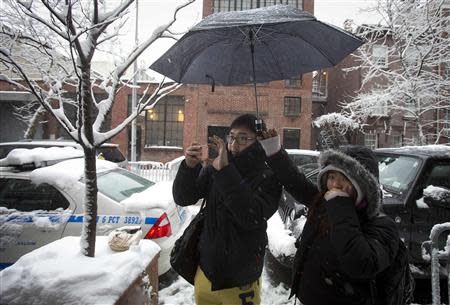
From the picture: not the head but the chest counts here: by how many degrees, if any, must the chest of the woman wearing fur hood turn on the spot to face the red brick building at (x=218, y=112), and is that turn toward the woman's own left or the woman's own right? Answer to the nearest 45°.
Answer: approximately 135° to the woman's own right

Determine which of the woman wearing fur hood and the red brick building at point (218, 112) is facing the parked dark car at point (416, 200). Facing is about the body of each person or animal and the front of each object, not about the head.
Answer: the red brick building

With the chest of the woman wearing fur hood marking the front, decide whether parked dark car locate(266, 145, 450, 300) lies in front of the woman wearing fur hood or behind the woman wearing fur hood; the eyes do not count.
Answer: behind

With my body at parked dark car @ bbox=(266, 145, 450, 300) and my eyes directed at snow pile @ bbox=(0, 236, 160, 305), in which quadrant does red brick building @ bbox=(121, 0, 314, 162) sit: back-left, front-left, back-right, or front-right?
back-right

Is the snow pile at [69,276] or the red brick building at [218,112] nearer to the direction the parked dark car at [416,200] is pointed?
the snow pile

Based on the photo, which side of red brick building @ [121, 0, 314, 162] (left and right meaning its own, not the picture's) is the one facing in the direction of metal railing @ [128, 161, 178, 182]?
front

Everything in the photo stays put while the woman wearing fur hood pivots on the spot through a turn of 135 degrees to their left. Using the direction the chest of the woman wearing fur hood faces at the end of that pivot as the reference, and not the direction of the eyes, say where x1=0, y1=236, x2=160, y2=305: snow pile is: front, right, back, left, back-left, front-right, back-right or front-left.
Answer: back

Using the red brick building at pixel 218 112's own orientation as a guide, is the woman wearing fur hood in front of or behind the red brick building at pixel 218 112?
in front

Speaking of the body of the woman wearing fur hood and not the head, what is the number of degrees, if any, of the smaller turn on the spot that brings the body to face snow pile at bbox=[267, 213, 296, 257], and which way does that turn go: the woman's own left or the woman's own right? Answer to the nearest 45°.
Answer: approximately 135° to the woman's own right

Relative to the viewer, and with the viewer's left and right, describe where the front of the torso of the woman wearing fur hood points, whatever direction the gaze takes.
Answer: facing the viewer and to the left of the viewer

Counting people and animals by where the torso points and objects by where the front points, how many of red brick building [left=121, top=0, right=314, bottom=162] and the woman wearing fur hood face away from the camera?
0

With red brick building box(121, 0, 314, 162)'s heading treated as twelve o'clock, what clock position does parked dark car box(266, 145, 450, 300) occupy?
The parked dark car is roughly at 12 o'clock from the red brick building.

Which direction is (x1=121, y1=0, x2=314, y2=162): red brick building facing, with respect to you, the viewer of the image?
facing the viewer

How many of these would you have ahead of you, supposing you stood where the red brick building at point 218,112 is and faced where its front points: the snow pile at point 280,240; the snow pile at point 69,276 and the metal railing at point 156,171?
3
